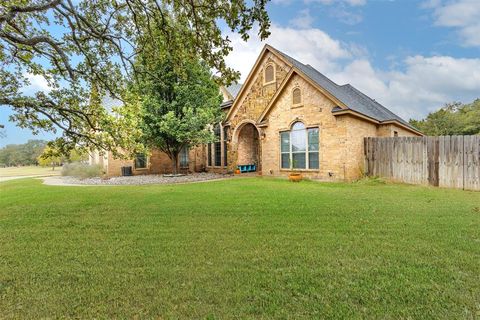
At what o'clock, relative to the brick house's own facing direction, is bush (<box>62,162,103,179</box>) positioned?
The bush is roughly at 2 o'clock from the brick house.

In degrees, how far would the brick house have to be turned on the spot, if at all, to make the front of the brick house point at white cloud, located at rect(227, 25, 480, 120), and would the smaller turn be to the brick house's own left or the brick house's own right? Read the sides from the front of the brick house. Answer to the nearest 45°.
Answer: approximately 180°

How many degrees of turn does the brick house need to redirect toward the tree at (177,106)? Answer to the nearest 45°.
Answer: approximately 45° to its right

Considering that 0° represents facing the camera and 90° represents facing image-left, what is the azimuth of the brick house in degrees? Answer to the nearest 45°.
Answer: approximately 45°

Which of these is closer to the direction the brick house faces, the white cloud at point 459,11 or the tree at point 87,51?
the tree

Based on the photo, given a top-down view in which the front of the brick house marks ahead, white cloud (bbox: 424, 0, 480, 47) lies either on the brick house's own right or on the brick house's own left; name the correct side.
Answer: on the brick house's own left
